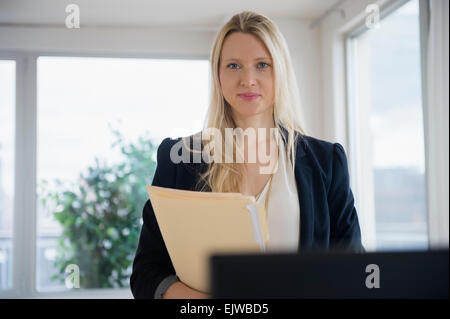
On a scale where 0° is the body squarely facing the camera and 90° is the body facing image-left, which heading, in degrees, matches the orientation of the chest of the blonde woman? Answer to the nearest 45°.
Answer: approximately 0°

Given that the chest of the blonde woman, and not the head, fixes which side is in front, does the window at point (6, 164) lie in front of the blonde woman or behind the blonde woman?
behind
